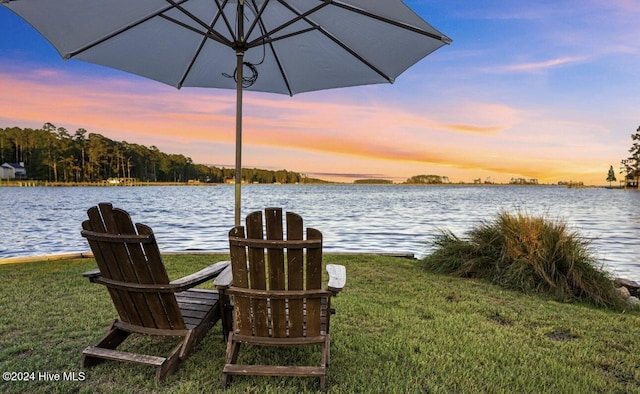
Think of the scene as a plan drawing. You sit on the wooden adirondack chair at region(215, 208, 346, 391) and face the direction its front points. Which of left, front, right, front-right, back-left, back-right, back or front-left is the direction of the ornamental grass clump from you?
front-right

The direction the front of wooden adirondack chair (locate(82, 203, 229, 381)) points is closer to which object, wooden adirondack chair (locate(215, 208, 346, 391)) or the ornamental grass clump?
the ornamental grass clump

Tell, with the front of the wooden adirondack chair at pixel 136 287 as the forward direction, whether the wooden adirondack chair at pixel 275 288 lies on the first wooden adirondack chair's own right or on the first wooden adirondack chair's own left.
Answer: on the first wooden adirondack chair's own right

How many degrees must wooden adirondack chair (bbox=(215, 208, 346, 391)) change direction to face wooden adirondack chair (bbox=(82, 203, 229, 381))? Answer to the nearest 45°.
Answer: approximately 90° to its left

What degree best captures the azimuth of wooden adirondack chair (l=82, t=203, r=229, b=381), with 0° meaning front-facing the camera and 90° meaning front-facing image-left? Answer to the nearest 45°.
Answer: approximately 225°

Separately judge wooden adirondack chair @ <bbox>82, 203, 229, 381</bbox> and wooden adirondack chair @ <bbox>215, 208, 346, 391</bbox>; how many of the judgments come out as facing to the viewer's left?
0

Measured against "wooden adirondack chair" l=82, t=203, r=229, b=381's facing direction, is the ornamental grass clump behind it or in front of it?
in front

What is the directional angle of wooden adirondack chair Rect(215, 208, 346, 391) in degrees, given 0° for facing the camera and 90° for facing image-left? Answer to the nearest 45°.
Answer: approximately 180°
